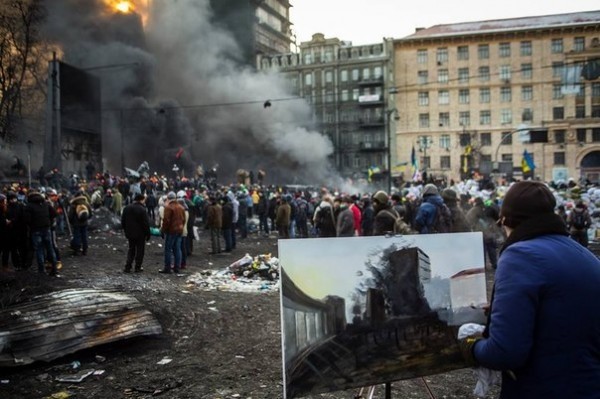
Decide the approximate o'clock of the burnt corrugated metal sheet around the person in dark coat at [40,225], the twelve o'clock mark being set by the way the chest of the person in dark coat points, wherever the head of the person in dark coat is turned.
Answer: The burnt corrugated metal sheet is roughly at 6 o'clock from the person in dark coat.

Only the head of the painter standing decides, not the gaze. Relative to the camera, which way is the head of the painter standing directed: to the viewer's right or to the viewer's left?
to the viewer's left

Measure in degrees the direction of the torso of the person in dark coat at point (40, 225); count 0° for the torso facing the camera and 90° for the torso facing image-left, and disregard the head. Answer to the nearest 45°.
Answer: approximately 180°

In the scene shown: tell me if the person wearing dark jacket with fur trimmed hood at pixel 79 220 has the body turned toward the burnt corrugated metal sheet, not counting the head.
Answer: no

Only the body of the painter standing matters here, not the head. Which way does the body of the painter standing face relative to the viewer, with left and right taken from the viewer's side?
facing away from the viewer and to the left of the viewer
